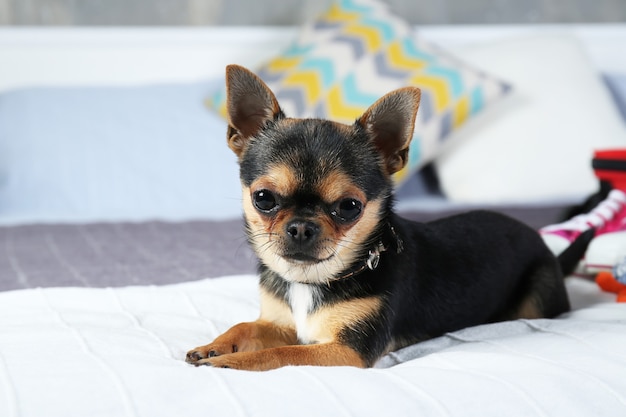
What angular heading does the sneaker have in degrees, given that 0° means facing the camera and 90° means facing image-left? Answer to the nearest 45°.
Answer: approximately 90°

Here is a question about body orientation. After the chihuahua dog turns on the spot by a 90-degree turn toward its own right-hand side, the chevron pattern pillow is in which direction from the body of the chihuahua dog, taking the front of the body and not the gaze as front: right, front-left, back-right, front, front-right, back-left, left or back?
front-right

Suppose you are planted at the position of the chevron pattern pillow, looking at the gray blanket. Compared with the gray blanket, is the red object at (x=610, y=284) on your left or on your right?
left

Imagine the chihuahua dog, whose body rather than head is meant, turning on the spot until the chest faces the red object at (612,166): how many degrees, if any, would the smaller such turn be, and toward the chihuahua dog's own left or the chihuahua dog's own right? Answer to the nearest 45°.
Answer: approximately 180°

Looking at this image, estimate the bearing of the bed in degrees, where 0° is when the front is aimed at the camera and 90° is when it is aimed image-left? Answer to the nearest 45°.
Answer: approximately 0°

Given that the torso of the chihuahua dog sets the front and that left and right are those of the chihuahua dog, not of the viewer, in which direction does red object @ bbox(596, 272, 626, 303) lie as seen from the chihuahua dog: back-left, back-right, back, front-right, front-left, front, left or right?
back

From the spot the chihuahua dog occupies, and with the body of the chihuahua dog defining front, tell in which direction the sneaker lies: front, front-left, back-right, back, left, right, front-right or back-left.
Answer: back
